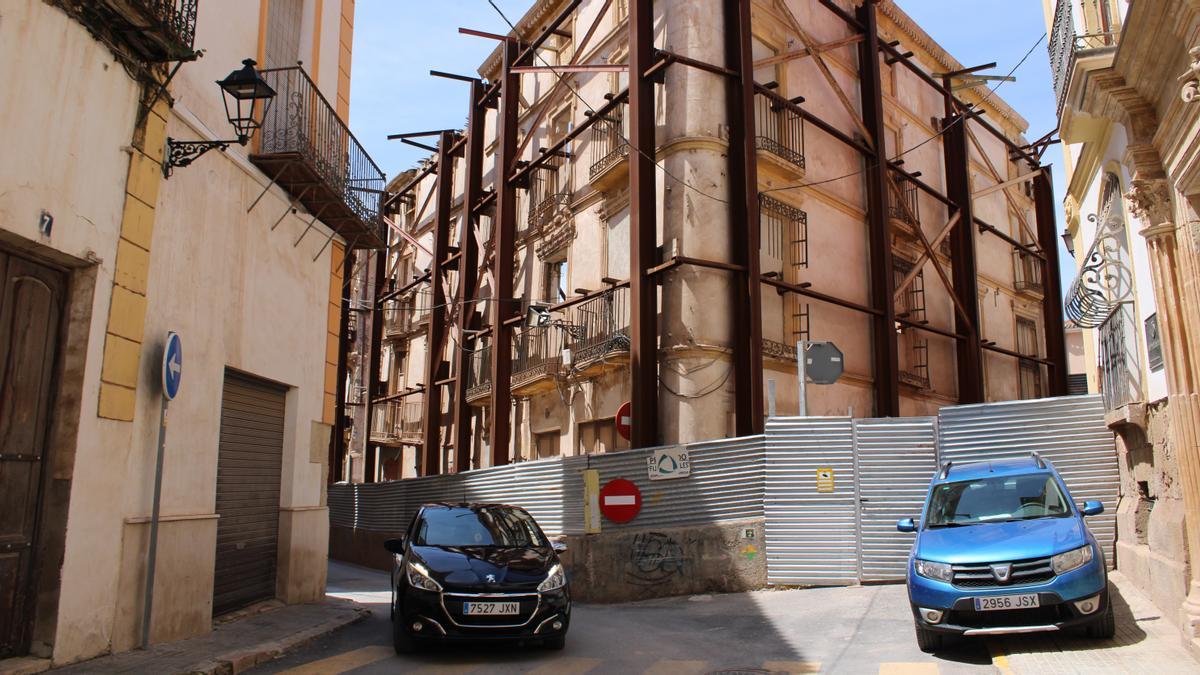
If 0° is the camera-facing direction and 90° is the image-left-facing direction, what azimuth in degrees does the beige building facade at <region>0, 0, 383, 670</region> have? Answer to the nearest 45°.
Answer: approximately 315°

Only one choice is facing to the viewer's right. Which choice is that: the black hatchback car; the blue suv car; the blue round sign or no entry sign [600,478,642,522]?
the blue round sign

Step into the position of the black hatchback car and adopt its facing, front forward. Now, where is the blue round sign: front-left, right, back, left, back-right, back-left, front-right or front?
right

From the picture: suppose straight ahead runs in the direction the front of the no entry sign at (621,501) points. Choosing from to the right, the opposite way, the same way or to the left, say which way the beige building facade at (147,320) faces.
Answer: to the left

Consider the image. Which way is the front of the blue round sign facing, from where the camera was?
facing to the right of the viewer

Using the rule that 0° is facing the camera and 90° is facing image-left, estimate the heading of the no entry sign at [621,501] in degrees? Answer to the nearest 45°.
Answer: approximately 0°

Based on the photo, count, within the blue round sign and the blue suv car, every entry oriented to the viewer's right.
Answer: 1

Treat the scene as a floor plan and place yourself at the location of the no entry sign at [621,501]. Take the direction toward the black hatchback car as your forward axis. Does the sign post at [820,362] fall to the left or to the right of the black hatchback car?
left
